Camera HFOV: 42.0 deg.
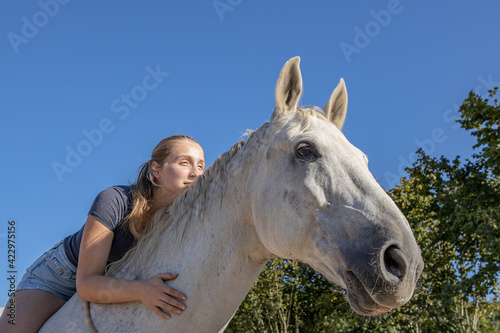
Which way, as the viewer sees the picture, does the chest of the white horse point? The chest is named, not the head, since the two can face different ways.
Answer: to the viewer's right
